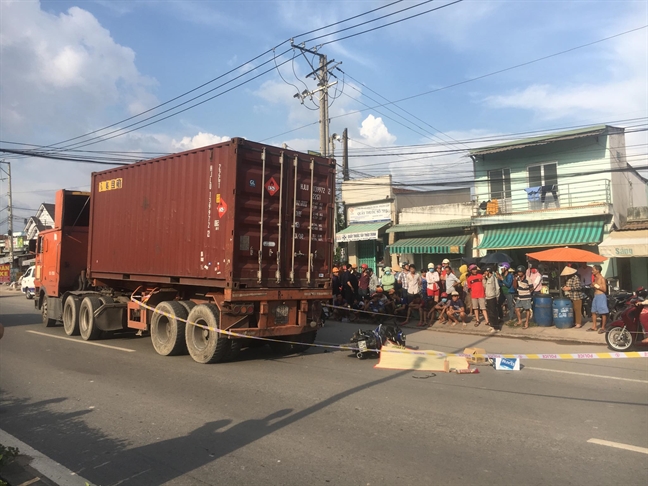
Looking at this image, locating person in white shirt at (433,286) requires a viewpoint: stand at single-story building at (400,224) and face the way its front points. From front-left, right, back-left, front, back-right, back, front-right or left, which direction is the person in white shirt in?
front-left

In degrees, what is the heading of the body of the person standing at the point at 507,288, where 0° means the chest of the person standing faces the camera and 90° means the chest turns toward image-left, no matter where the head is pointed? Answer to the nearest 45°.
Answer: approximately 45°

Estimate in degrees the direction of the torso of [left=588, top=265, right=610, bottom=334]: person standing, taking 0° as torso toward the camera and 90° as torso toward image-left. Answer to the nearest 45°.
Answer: approximately 45°

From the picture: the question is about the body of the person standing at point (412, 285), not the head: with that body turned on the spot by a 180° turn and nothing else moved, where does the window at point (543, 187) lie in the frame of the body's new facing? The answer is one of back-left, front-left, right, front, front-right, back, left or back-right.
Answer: front-right

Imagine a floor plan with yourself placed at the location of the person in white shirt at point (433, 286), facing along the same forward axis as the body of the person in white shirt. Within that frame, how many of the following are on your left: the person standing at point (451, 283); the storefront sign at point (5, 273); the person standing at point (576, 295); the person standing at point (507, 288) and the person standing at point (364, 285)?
3

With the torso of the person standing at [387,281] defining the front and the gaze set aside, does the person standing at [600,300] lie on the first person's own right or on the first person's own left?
on the first person's own left
